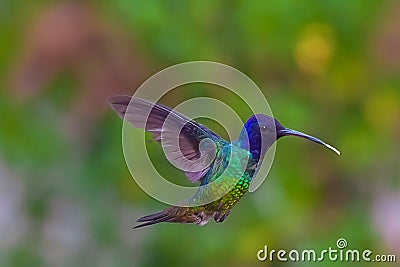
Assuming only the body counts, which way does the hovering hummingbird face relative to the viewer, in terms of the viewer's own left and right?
facing to the right of the viewer
